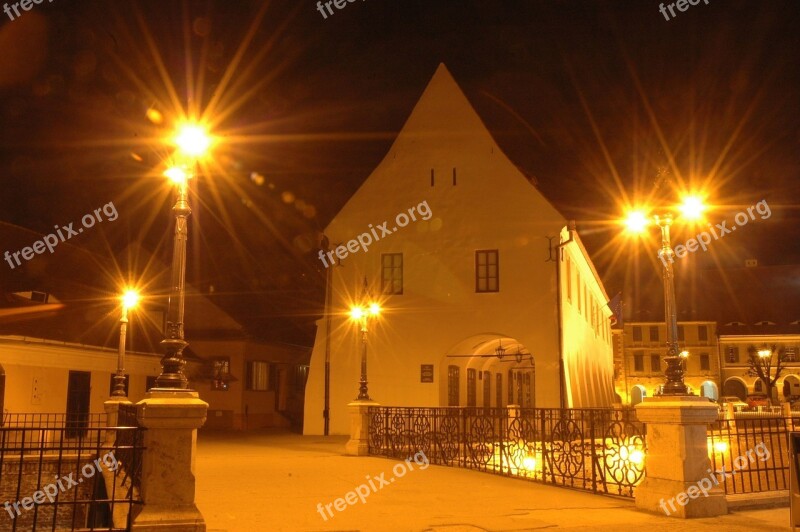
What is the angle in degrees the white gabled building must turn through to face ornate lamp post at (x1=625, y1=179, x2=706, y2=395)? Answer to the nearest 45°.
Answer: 0° — it already faces it

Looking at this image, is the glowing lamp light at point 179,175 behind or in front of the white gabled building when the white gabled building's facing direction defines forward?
in front

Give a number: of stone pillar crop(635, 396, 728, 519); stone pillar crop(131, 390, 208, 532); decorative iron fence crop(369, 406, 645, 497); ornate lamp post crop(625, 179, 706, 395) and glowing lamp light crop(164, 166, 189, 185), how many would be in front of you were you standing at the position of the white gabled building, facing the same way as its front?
5

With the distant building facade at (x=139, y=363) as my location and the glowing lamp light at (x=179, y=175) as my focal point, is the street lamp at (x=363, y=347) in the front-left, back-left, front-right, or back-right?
front-left

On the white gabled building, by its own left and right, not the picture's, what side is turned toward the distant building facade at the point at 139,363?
right

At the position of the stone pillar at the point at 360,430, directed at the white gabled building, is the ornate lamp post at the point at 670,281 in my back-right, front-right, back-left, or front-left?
back-right

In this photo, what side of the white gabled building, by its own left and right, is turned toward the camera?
front

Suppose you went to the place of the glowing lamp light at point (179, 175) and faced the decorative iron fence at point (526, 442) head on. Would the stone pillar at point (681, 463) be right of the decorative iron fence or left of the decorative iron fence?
right

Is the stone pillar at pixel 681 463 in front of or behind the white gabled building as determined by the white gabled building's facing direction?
in front

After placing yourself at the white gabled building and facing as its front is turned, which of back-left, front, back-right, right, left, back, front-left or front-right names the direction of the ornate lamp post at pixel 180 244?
front

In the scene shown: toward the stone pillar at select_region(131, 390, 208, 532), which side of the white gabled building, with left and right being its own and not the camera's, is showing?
front

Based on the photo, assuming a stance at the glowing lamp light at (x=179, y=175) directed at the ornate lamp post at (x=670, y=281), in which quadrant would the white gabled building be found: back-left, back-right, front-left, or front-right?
front-left

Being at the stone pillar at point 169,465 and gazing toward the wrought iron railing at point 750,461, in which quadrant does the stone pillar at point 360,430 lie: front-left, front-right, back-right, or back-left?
front-left
